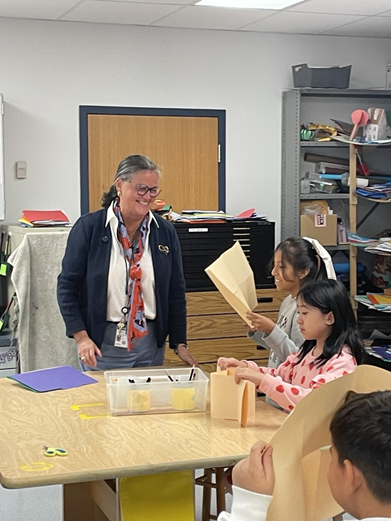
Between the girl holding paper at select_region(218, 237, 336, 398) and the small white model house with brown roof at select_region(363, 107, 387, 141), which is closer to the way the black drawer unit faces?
the girl holding paper

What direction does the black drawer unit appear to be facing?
toward the camera

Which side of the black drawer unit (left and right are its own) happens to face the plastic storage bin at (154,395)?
front

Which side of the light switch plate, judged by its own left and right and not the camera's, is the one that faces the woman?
front

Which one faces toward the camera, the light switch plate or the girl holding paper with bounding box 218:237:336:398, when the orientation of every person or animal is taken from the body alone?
the light switch plate

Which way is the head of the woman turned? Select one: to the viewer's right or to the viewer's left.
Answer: to the viewer's right

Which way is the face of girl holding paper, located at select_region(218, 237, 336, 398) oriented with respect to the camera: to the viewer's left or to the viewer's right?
to the viewer's left

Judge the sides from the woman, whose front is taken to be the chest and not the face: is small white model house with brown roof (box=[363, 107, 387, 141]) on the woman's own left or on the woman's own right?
on the woman's own left

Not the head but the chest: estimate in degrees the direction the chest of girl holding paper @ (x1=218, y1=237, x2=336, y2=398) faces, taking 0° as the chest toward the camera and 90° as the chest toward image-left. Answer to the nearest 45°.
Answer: approximately 90°

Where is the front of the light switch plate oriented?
toward the camera

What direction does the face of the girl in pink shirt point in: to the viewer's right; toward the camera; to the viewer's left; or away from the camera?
to the viewer's left

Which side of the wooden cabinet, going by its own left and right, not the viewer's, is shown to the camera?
front

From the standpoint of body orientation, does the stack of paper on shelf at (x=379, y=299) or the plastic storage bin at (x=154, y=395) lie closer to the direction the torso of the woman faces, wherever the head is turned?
the plastic storage bin

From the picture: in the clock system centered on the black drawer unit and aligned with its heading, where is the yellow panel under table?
The yellow panel under table is roughly at 12 o'clock from the black drawer unit.

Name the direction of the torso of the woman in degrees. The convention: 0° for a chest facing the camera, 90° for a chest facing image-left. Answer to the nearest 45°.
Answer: approximately 315°

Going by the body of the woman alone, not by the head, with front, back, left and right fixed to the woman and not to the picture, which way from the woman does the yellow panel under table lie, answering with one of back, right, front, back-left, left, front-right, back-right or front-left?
front-right

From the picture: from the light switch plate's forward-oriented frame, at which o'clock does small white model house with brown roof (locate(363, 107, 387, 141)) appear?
The small white model house with brown roof is roughly at 9 o'clock from the light switch plate.

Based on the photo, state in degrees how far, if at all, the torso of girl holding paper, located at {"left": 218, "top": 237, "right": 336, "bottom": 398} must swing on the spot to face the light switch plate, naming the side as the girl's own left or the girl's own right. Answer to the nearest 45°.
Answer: approximately 45° to the girl's own right
